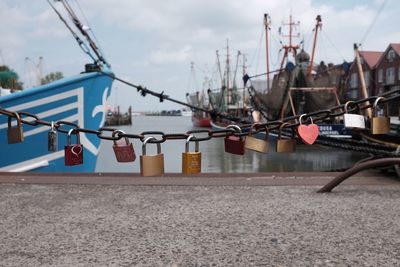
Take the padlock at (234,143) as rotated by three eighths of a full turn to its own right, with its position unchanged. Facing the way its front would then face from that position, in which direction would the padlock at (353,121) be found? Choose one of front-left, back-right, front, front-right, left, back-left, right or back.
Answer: back-right

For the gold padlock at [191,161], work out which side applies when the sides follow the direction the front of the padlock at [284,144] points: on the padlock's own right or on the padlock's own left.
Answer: on the padlock's own right

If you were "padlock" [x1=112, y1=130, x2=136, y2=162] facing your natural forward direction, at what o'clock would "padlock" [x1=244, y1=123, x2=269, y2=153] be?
"padlock" [x1=244, y1=123, x2=269, y2=153] is roughly at 9 o'clock from "padlock" [x1=112, y1=130, x2=136, y2=162].

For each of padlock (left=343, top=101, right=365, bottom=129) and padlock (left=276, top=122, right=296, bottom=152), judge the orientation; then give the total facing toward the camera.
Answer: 2

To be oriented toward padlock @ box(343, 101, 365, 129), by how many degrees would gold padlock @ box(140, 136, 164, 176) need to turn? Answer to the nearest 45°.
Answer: approximately 90° to its left

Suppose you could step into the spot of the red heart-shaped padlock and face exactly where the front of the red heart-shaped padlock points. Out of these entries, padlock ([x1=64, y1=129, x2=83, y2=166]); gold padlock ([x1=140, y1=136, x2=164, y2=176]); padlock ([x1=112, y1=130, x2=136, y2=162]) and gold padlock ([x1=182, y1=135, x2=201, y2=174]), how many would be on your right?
4

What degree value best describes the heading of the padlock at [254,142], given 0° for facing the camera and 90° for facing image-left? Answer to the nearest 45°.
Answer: approximately 0°

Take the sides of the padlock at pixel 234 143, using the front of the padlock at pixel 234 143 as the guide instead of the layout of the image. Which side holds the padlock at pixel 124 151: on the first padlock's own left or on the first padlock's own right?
on the first padlock's own right

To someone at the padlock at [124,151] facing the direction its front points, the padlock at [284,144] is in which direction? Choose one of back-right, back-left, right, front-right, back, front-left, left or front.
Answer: left

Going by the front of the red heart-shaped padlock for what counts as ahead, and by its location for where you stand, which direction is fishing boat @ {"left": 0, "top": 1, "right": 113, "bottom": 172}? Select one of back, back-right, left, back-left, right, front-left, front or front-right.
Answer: back-right
